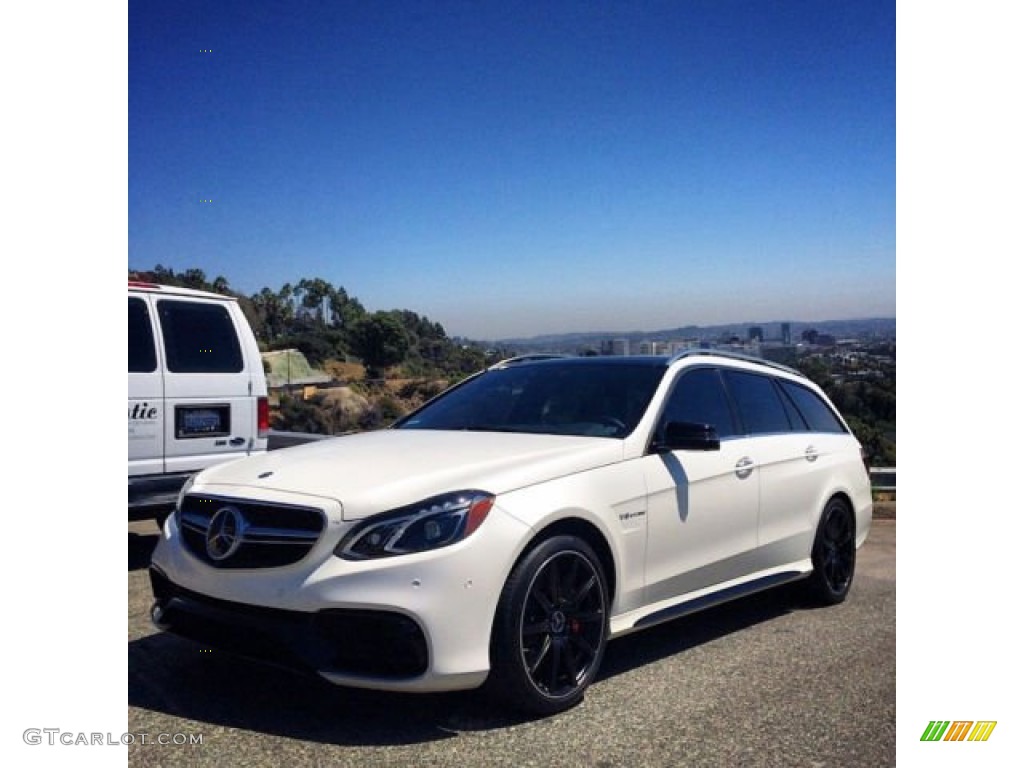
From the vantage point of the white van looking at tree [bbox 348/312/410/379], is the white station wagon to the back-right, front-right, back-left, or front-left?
back-right

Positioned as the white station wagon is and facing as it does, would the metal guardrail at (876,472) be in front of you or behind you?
behind

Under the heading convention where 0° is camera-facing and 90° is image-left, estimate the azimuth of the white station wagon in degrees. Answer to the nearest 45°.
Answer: approximately 45°

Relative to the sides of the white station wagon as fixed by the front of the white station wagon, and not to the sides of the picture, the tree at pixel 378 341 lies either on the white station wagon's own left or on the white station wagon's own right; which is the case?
on the white station wagon's own right

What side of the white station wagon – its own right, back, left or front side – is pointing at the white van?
right
